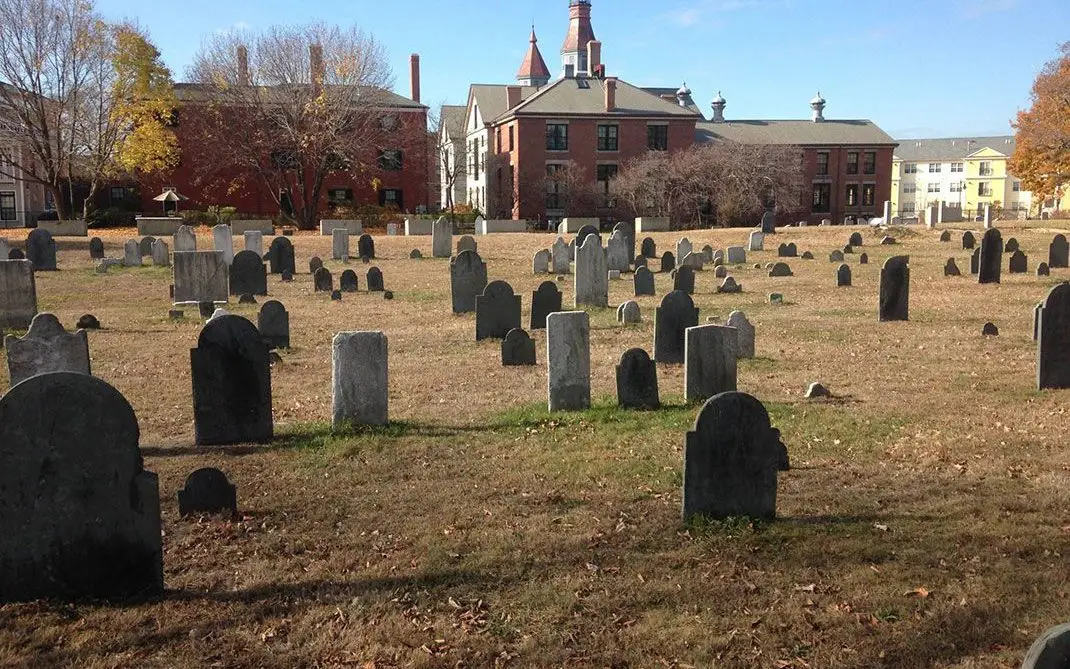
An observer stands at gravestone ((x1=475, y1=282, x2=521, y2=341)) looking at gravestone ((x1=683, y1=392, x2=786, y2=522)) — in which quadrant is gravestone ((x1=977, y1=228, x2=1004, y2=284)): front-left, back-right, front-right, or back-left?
back-left

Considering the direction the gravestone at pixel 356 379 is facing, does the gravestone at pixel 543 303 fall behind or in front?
behind

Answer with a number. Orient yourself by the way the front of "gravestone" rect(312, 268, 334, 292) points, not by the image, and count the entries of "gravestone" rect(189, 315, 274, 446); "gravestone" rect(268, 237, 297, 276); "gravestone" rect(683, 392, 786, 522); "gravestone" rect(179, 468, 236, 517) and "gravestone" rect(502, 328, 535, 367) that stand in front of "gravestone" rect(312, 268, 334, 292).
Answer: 4

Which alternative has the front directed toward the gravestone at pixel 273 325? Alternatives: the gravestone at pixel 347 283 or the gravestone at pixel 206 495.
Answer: the gravestone at pixel 347 283

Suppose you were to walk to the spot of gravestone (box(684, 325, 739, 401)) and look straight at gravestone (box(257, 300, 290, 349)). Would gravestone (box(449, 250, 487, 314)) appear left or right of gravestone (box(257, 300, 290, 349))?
right

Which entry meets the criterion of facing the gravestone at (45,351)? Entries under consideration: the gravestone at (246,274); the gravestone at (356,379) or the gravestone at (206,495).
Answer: the gravestone at (246,274)

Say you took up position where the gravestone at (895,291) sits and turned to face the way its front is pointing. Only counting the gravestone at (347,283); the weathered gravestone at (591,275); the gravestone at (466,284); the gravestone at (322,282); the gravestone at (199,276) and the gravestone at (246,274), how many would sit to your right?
6

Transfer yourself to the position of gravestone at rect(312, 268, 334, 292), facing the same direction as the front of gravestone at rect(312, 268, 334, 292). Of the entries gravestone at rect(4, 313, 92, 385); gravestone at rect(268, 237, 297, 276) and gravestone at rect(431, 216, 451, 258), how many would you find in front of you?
1

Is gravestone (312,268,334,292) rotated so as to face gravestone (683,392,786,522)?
yes

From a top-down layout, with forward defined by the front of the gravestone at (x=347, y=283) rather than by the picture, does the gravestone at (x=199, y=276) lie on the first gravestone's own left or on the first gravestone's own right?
on the first gravestone's own right

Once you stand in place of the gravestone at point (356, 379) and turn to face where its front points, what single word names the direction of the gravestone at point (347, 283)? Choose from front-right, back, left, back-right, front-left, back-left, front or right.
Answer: back

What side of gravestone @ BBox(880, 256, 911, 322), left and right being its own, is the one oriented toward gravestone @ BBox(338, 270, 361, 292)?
right

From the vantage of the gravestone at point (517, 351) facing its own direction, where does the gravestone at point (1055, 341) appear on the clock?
the gravestone at point (1055, 341) is roughly at 10 o'clock from the gravestone at point (517, 351).
